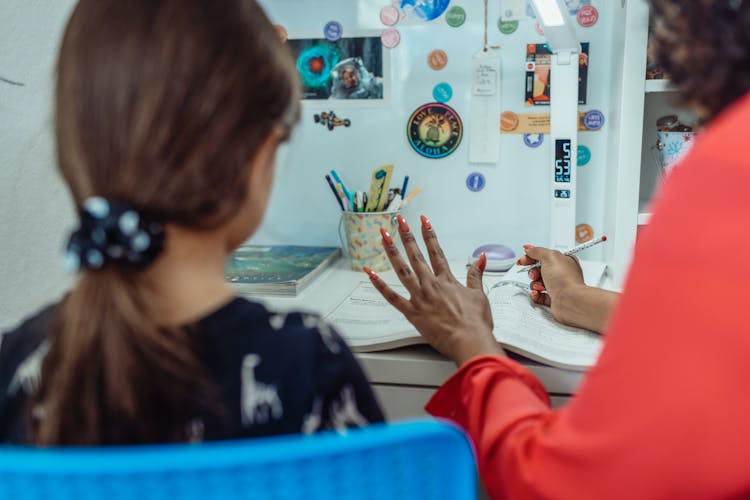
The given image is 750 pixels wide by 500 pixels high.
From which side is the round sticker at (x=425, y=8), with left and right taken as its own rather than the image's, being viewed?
front

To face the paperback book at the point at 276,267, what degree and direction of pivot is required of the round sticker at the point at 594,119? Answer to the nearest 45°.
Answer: approximately 45° to its right

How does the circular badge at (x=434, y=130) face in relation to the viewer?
toward the camera

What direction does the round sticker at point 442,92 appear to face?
toward the camera

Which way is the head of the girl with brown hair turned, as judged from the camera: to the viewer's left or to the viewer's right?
to the viewer's right

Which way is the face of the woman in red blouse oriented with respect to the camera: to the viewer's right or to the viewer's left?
to the viewer's left

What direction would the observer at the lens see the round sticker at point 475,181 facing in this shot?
facing the viewer

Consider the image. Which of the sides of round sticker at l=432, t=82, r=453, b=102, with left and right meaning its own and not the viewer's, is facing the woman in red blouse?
front
